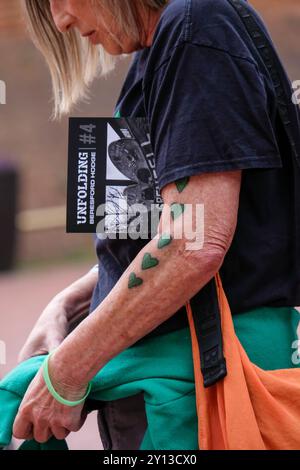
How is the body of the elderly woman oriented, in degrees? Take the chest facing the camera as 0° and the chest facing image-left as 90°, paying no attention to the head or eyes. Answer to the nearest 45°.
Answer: approximately 90°

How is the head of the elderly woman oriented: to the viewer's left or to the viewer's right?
to the viewer's left
